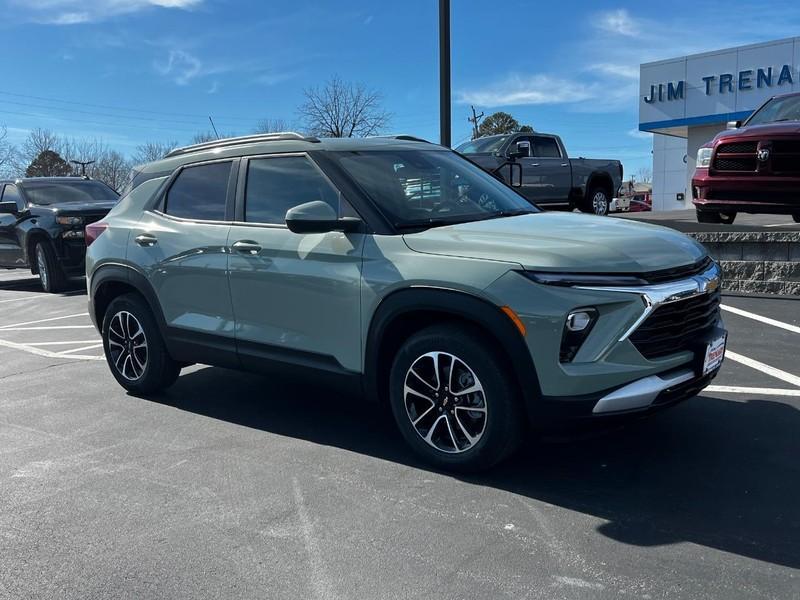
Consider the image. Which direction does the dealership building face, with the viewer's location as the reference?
facing the viewer and to the left of the viewer

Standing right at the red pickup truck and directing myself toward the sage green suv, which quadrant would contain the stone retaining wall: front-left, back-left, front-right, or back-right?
front-left

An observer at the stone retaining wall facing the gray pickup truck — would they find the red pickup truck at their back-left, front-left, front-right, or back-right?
front-right

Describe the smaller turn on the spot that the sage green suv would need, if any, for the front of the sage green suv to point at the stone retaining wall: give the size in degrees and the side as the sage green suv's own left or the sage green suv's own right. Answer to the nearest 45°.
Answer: approximately 90° to the sage green suv's own left

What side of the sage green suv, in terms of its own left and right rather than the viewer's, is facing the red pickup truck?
left

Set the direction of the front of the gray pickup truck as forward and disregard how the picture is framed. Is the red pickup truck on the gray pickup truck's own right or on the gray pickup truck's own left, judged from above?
on the gray pickup truck's own left

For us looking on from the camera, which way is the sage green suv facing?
facing the viewer and to the right of the viewer

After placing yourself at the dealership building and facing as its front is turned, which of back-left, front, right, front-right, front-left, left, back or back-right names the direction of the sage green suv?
front-left

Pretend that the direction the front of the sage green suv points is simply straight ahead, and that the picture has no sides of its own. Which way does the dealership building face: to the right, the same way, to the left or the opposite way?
to the right

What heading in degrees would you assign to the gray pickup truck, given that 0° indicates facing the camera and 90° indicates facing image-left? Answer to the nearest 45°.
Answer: approximately 45°

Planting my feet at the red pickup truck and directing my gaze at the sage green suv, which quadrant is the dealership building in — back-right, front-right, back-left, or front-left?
back-right

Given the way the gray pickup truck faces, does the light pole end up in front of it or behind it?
in front

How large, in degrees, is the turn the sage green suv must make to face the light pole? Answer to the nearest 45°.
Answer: approximately 135° to its left

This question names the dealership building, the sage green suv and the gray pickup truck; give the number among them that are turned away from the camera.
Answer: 0

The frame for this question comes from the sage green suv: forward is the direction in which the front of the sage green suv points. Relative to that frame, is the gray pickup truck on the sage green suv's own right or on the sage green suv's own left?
on the sage green suv's own left
